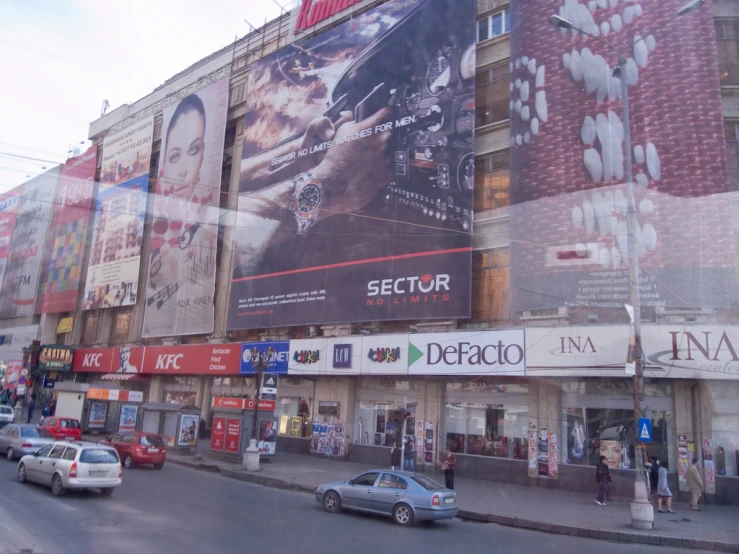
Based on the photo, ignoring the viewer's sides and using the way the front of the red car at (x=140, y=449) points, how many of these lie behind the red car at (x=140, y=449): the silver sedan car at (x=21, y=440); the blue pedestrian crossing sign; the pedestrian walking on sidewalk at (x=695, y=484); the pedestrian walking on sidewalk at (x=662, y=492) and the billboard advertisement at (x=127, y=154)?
3

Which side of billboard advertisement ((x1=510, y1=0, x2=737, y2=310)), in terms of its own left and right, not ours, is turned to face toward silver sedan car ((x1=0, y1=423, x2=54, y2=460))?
right

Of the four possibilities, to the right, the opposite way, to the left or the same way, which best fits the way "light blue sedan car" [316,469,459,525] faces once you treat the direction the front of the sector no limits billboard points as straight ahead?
to the right

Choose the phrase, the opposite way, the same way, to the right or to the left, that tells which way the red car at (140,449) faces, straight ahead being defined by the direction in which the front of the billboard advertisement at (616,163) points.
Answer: to the right

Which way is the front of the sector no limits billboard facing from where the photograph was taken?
facing the viewer and to the left of the viewer

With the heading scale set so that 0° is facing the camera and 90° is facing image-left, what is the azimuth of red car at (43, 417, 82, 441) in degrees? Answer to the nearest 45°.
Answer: approximately 135°

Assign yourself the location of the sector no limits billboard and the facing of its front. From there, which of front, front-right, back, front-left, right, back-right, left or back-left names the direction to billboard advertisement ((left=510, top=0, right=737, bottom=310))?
left

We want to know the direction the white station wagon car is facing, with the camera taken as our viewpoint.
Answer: facing away from the viewer and to the left of the viewer

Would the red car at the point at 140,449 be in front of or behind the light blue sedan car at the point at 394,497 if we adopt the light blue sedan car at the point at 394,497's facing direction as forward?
in front

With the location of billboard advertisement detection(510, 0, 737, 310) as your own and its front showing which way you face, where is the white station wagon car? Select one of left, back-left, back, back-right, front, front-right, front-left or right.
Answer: front-right

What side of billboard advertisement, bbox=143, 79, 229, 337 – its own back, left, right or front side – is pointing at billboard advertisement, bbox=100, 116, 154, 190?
right

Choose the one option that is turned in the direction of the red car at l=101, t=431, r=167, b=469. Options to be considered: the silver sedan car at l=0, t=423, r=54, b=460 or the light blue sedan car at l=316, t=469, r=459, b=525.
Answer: the light blue sedan car at l=316, t=469, r=459, b=525

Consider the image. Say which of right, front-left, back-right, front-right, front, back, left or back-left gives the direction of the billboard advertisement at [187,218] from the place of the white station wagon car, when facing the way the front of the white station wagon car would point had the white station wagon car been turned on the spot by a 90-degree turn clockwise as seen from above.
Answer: front-left

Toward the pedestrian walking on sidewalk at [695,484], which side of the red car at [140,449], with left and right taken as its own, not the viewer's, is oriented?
back

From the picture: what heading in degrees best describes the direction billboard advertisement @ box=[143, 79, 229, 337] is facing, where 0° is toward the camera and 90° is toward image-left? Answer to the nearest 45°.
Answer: approximately 45°
